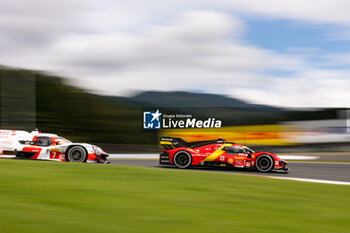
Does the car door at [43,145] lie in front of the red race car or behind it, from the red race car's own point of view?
behind

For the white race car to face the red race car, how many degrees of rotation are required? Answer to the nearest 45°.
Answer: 0° — it already faces it

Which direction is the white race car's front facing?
to the viewer's right

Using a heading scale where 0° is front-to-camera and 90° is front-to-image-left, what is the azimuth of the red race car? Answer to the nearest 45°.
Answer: approximately 270°

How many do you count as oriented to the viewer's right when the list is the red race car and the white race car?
2

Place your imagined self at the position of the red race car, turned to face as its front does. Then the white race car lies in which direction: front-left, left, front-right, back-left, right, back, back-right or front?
back
